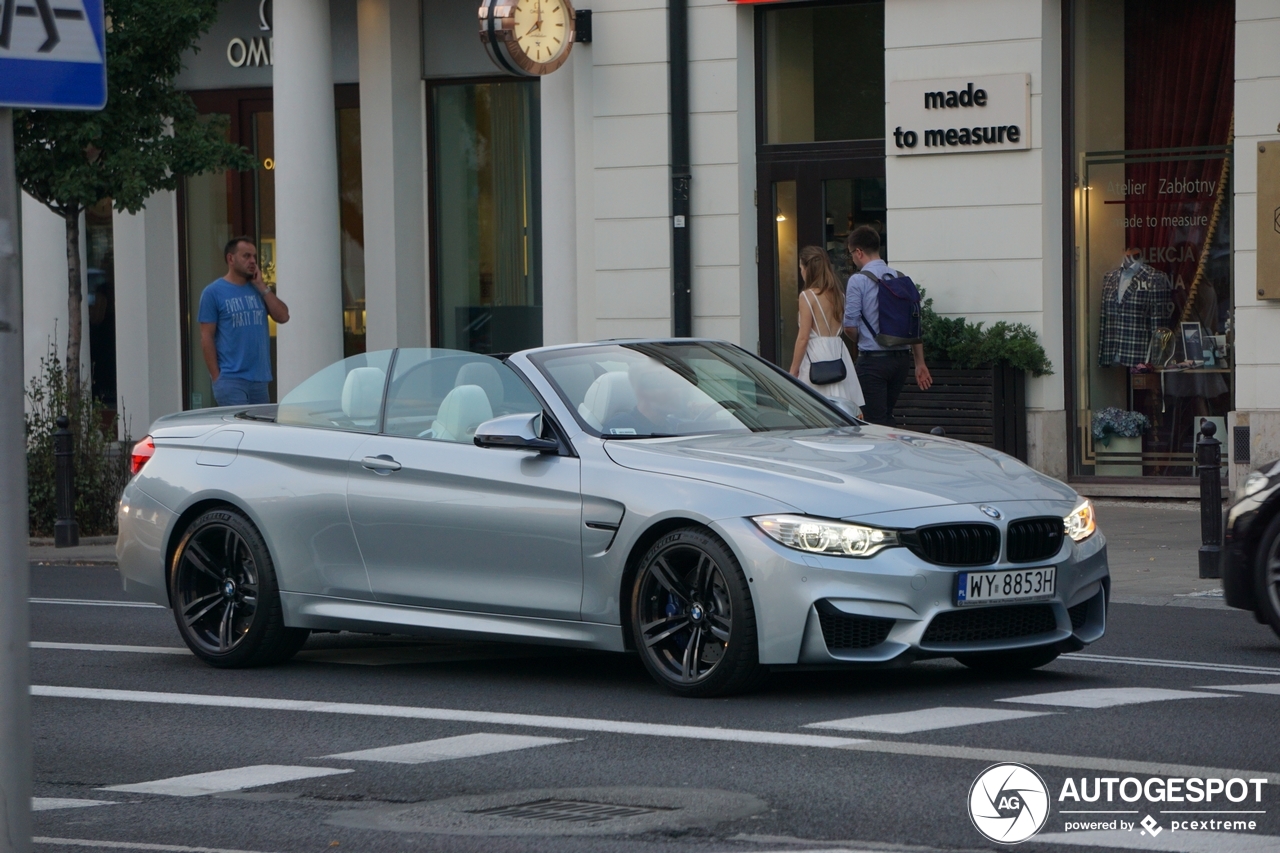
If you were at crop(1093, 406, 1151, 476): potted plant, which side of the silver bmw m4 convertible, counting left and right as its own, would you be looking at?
left

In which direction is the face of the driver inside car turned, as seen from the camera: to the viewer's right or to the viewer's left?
to the viewer's right

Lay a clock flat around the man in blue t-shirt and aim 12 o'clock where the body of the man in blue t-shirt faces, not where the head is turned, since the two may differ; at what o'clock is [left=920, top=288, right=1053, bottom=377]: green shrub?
The green shrub is roughly at 10 o'clock from the man in blue t-shirt.

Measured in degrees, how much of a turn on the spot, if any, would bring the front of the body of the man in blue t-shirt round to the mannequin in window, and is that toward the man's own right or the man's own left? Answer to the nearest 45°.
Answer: approximately 45° to the man's own left

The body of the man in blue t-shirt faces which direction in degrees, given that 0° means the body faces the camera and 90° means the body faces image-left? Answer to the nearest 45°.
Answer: approximately 315°

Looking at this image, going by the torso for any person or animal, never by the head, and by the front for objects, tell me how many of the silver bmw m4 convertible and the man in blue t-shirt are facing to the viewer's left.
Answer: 0

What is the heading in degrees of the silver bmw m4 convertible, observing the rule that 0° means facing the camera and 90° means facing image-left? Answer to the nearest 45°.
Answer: approximately 315°

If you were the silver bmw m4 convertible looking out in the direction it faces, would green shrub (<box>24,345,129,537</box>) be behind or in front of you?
behind

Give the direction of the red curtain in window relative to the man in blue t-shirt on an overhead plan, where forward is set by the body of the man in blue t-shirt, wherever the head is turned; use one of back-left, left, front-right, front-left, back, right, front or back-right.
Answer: front-left

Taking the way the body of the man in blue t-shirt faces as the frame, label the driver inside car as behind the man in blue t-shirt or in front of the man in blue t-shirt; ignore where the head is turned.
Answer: in front
